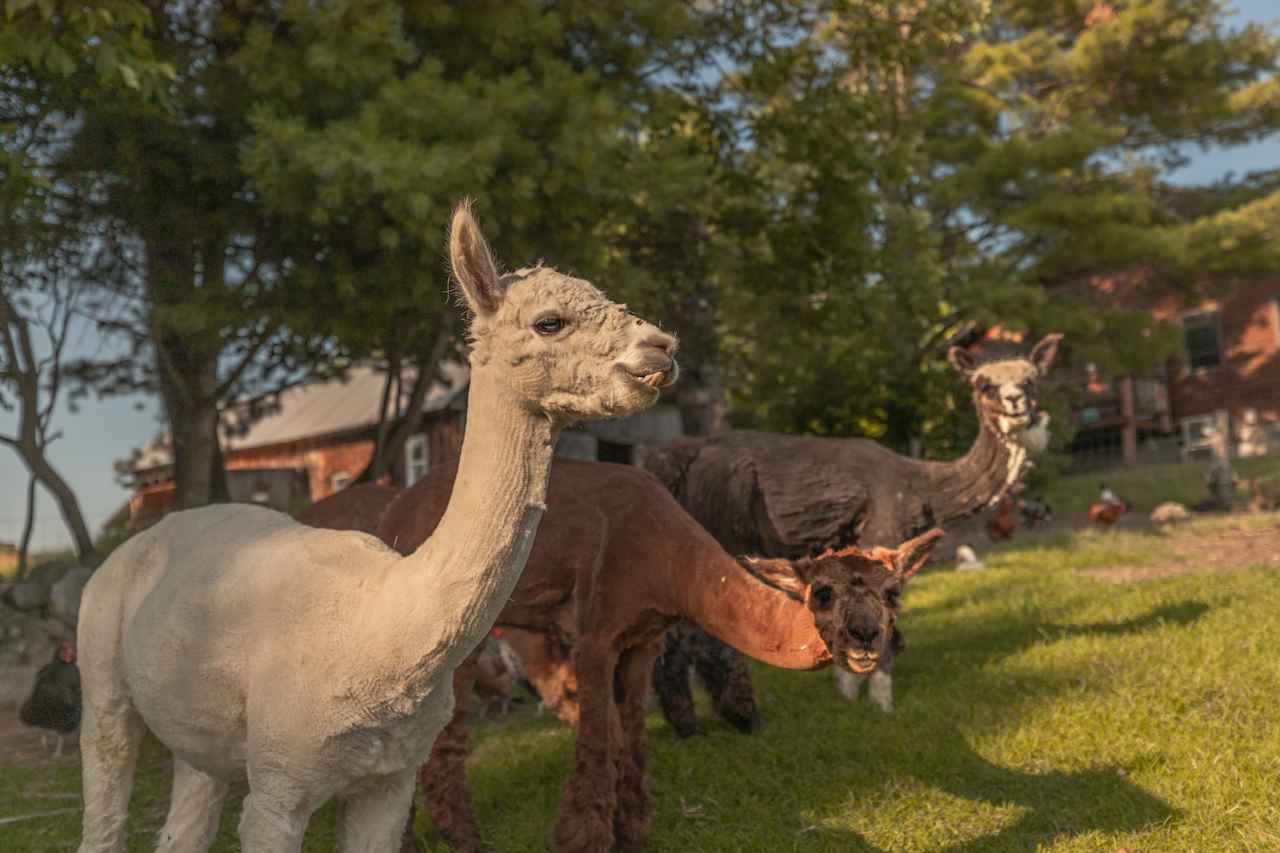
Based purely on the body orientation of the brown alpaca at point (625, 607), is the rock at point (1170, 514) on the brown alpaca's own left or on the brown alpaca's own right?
on the brown alpaca's own left

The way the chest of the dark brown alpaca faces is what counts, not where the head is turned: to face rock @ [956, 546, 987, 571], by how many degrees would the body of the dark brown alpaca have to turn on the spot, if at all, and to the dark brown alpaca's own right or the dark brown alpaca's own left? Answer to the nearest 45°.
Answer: approximately 90° to the dark brown alpaca's own left

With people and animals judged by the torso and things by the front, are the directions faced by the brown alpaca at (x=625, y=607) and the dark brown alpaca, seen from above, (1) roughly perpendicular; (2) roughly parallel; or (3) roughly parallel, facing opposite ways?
roughly parallel

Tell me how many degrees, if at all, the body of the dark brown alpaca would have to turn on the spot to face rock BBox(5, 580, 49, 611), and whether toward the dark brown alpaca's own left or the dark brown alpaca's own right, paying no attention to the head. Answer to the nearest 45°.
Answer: approximately 180°

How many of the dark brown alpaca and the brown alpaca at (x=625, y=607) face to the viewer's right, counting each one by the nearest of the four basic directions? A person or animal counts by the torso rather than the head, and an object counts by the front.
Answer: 2

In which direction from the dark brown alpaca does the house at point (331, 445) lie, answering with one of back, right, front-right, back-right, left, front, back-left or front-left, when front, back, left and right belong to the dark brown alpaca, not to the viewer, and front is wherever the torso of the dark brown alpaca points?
back-left

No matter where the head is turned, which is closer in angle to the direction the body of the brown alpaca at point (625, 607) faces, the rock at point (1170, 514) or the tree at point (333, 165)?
the rock

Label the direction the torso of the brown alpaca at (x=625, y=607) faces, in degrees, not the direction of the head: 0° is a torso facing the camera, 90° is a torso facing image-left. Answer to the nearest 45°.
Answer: approximately 270°

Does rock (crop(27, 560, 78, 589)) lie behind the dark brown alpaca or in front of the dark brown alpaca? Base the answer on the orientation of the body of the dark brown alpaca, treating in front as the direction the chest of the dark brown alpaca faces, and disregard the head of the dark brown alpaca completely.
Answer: behind

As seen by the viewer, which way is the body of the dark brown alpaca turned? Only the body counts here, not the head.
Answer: to the viewer's right

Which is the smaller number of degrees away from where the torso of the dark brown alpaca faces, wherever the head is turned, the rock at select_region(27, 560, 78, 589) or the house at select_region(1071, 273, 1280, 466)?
the house
